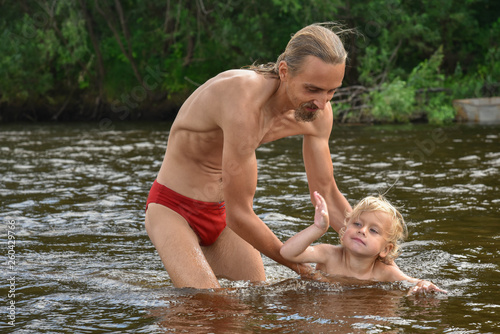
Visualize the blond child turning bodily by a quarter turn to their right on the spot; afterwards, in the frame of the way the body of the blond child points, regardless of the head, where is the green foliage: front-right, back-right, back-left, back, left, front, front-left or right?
right

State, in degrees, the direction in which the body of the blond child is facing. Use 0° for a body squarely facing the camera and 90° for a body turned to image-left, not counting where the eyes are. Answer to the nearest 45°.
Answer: approximately 0°

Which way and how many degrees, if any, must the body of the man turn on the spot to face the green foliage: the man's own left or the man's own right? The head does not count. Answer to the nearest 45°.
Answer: approximately 135° to the man's own left

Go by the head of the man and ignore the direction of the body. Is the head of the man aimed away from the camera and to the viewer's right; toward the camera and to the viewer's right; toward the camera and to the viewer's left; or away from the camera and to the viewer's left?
toward the camera and to the viewer's right

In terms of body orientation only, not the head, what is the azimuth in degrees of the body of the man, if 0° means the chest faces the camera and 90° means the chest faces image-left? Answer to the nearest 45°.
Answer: approximately 315°
